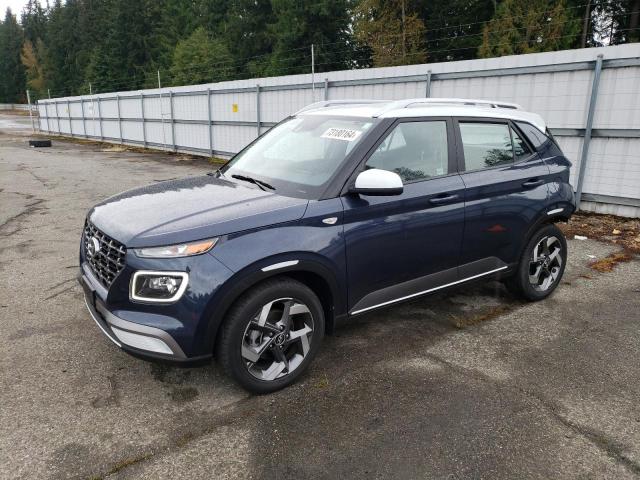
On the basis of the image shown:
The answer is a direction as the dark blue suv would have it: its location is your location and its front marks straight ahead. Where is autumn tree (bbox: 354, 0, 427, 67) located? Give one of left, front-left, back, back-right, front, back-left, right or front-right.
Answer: back-right

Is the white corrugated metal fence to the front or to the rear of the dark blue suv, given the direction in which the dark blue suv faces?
to the rear

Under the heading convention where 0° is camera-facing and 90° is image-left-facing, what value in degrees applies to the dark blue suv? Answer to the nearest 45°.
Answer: approximately 45°

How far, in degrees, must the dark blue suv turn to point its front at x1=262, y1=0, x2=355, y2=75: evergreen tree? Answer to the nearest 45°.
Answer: approximately 135° to its right

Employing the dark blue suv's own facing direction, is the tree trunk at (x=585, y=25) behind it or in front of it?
behind

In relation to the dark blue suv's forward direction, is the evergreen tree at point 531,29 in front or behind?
behind
